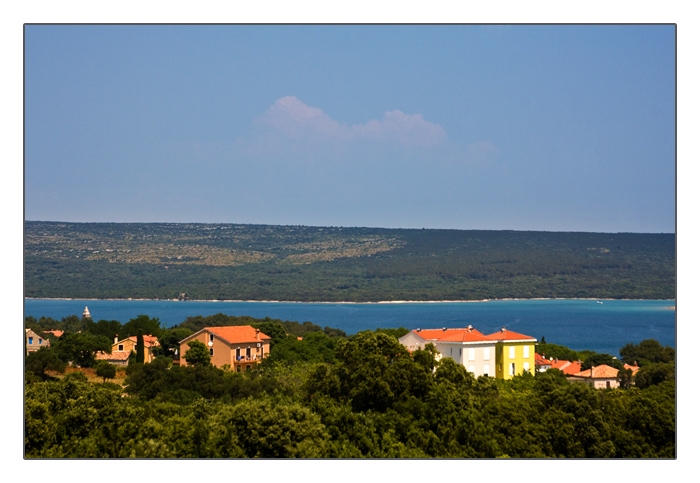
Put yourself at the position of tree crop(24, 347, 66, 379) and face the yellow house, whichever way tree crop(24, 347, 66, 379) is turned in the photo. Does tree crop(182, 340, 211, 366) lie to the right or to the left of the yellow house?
left

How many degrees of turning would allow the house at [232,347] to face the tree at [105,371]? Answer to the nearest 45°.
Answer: approximately 90° to its right

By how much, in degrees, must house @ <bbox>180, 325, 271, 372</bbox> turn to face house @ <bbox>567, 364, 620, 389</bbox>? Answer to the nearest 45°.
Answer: approximately 45° to its left

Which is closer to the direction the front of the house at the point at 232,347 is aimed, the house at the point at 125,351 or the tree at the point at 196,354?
the tree

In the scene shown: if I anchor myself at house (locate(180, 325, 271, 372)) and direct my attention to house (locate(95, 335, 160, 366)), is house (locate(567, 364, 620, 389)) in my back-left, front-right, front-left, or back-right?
back-right

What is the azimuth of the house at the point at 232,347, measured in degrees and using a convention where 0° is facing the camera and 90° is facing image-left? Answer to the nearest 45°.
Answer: approximately 315°

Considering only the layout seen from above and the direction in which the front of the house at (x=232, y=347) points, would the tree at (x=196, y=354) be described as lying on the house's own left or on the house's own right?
on the house's own right
